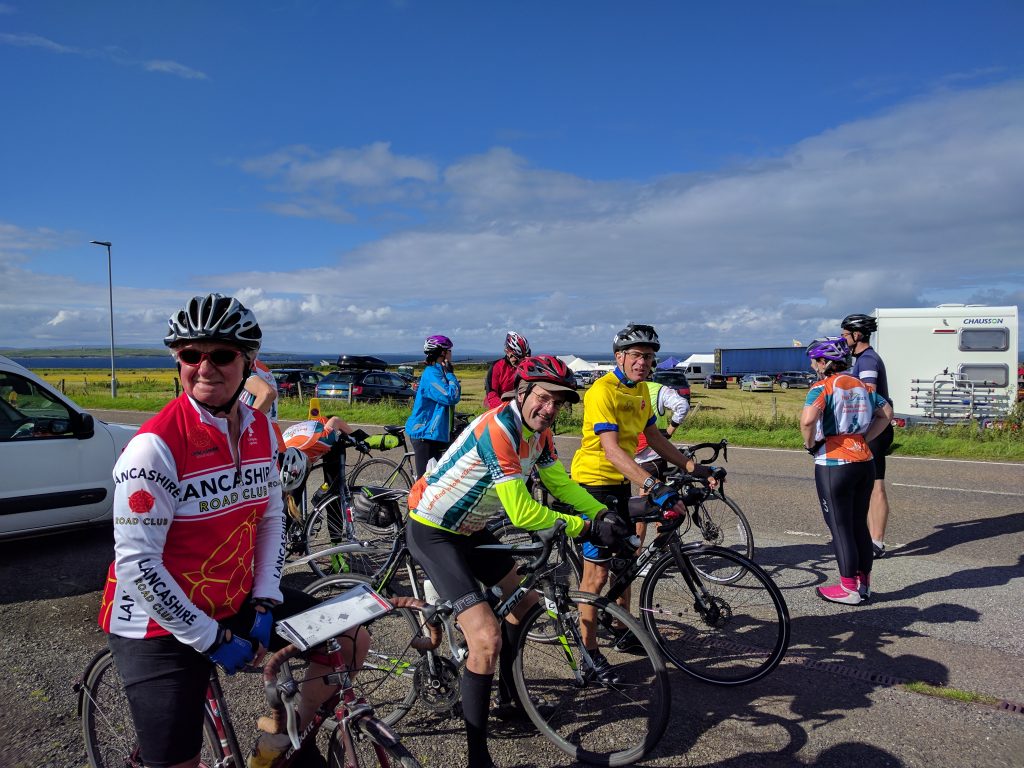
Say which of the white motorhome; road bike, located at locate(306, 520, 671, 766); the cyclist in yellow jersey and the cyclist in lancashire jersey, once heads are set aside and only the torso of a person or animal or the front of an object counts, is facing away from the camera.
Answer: the white motorhome

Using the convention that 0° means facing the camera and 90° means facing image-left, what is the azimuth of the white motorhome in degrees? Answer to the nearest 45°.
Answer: approximately 180°

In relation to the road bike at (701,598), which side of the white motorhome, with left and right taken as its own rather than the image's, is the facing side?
back

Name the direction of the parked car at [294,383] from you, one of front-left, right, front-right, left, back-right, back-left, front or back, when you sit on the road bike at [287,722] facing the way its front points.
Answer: back-left

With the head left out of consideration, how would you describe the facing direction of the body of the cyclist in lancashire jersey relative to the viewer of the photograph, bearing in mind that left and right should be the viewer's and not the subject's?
facing the viewer and to the right of the viewer

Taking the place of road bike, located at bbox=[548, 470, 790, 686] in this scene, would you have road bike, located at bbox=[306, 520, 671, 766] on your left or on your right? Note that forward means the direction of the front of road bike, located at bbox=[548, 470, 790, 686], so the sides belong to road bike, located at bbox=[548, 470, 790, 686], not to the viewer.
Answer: on your right

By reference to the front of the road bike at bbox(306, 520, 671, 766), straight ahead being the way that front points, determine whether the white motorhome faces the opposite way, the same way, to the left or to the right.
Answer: to the left

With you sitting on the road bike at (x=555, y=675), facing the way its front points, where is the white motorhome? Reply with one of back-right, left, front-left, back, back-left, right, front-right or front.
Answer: left

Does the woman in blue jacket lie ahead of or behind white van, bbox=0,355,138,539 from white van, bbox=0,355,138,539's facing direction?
ahead

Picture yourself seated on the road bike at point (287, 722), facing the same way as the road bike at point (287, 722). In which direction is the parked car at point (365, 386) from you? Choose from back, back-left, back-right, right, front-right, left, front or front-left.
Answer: back-left

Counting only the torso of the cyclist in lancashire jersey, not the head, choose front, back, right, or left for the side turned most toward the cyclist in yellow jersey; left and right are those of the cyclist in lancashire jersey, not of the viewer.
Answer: left

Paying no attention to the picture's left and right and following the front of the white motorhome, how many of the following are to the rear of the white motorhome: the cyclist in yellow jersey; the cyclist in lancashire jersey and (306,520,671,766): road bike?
3

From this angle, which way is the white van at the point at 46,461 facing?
to the viewer's right

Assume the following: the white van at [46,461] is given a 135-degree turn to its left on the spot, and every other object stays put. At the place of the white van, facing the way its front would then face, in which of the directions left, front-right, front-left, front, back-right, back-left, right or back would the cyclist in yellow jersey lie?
back

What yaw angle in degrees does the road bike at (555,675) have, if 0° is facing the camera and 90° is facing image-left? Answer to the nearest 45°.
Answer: approximately 315°
